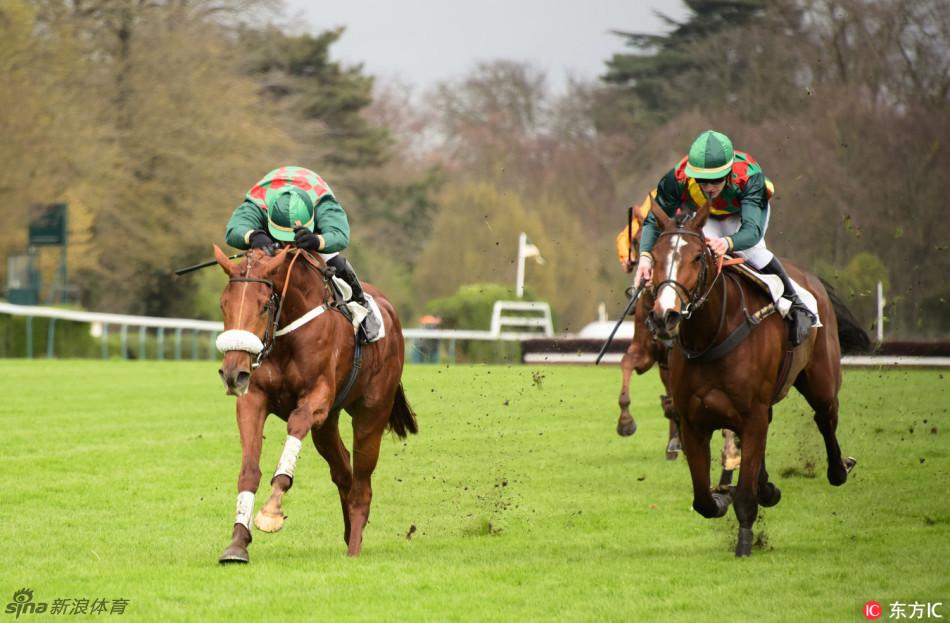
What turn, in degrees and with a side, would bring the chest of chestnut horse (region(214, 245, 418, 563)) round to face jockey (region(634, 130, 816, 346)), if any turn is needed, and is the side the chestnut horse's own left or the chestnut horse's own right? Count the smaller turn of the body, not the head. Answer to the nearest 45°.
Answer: approximately 135° to the chestnut horse's own left

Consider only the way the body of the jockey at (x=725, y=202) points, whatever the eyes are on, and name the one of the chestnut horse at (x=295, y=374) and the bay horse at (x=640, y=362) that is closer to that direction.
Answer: the chestnut horse

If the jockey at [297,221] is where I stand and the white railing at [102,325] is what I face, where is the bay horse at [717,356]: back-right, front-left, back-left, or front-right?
back-right

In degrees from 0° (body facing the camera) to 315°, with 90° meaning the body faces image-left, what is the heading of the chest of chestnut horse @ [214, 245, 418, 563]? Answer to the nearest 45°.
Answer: approximately 45°

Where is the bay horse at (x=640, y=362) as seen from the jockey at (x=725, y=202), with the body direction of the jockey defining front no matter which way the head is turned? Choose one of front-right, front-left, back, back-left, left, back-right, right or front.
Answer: back-right

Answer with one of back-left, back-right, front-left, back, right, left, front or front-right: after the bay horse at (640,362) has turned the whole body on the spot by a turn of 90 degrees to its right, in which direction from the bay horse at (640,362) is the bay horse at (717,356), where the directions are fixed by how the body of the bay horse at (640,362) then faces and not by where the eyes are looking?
back-left

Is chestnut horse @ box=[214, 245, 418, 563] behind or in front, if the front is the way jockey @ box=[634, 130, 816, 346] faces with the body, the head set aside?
in front

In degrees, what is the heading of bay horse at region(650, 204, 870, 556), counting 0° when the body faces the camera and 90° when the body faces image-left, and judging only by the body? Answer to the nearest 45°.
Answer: approximately 45°

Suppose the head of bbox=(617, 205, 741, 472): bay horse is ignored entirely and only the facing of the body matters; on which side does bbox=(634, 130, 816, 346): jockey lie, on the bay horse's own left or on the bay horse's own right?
on the bay horse's own left

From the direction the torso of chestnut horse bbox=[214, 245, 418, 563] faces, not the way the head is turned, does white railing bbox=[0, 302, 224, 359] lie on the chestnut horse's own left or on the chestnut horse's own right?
on the chestnut horse's own right

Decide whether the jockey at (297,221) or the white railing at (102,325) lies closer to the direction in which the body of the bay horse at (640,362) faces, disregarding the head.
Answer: the jockey

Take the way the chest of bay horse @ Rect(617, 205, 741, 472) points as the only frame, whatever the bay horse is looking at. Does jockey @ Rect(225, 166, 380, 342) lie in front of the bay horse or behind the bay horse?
in front

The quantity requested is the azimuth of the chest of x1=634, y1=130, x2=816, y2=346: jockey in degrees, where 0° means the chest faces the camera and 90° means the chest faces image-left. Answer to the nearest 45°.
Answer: approximately 45°

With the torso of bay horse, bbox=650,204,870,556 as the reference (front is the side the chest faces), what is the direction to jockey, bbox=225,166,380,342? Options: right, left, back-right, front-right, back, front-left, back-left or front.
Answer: front-right
